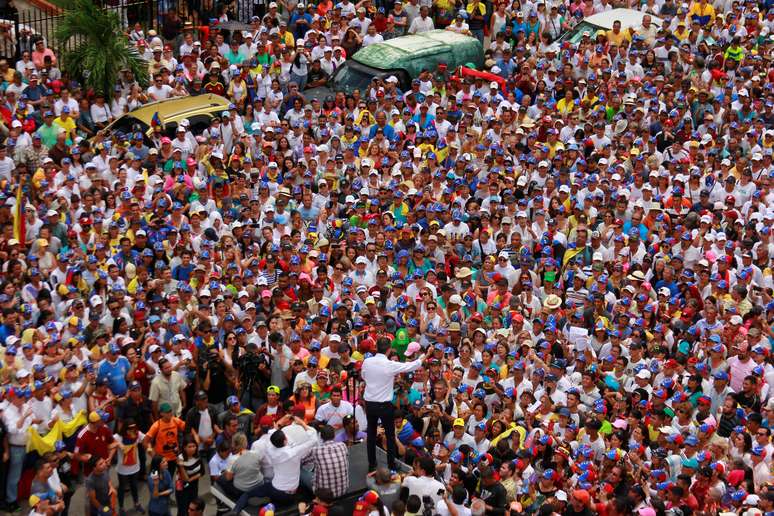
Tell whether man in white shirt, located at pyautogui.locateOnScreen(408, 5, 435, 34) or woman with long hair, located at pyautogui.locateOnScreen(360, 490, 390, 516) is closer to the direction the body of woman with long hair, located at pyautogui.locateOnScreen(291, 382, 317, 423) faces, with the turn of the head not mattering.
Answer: the woman with long hair

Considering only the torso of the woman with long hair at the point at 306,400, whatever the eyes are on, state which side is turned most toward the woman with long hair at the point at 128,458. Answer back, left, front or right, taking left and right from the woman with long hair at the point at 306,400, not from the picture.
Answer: right

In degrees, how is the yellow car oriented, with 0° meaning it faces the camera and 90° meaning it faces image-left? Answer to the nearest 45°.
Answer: approximately 45°

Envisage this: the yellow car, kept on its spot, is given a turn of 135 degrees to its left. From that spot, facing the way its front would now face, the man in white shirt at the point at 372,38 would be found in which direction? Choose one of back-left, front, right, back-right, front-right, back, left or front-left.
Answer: front-left

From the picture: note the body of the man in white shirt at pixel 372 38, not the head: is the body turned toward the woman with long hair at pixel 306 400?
yes

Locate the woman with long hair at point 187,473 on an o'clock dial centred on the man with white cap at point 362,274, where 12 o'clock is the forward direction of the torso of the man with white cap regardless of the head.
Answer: The woman with long hair is roughly at 1 o'clock from the man with white cap.

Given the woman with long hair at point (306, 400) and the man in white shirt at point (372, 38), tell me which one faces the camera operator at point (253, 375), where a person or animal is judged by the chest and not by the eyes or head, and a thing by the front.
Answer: the man in white shirt

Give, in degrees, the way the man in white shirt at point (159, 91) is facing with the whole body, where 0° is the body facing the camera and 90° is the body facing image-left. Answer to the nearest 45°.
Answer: approximately 0°

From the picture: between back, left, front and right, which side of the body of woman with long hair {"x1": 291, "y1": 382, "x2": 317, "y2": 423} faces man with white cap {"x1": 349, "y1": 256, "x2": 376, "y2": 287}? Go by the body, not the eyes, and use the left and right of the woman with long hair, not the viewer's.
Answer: back

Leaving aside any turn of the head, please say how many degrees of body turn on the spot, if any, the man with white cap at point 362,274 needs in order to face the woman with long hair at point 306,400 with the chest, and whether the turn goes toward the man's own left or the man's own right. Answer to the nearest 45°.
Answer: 0° — they already face them

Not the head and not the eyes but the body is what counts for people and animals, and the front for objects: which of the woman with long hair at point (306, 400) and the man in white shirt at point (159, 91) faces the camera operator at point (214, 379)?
the man in white shirt
